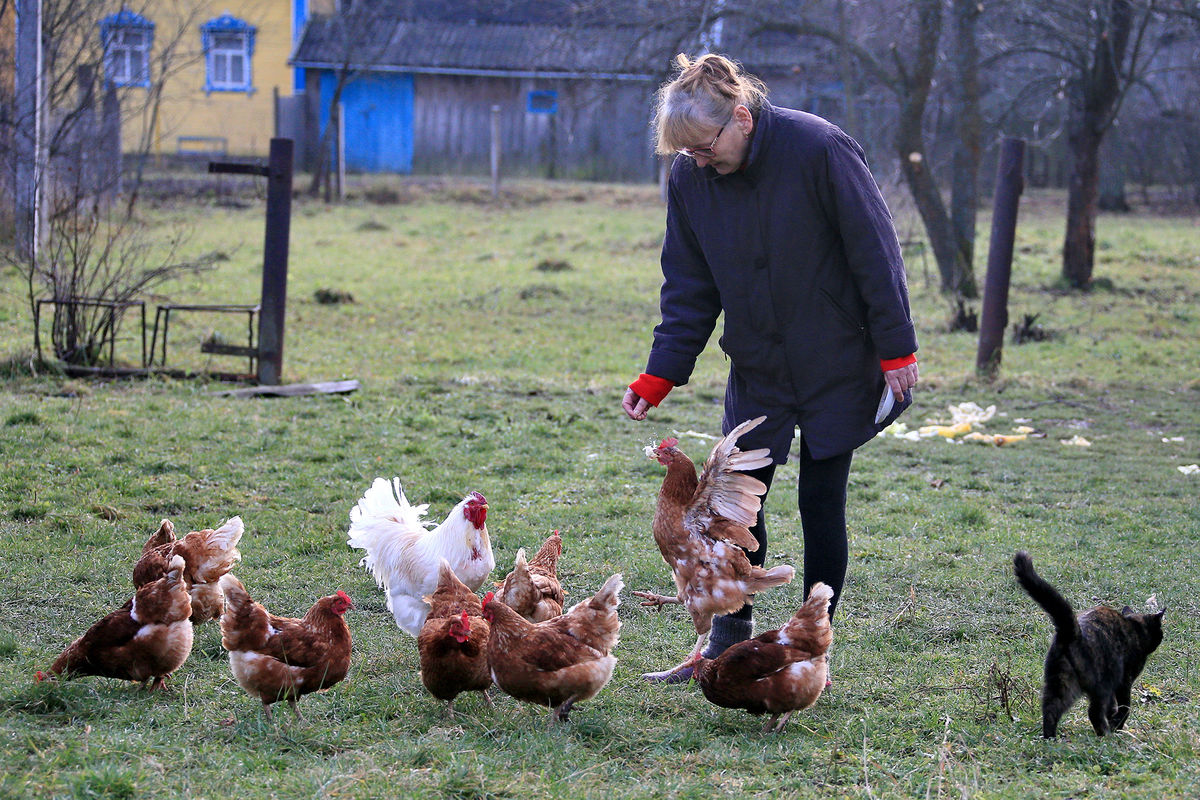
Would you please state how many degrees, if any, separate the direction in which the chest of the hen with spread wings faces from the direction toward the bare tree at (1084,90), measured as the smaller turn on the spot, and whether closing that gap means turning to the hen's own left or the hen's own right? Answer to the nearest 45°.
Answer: approximately 90° to the hen's own right

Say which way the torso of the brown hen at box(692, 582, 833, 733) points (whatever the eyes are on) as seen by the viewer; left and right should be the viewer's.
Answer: facing to the left of the viewer

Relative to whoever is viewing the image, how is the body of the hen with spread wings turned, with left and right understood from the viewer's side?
facing to the left of the viewer

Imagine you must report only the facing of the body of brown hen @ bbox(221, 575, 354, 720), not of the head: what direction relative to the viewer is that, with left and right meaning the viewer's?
facing to the right of the viewer

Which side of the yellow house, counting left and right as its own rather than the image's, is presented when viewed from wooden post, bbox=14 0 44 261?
front

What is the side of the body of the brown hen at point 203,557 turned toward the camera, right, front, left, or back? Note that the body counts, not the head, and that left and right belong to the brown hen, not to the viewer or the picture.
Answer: left

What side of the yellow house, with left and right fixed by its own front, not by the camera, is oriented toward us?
front

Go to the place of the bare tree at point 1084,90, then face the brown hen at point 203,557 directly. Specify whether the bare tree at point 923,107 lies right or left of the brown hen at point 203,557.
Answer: right

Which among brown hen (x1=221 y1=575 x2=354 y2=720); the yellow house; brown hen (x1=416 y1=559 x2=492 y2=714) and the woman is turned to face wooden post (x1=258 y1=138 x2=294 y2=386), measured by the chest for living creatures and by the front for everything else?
the yellow house

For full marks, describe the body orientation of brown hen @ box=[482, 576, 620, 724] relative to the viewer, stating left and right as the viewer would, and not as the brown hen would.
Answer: facing to the left of the viewer

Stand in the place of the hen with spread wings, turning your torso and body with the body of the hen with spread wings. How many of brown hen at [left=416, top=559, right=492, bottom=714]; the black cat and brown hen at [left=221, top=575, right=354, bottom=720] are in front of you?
2

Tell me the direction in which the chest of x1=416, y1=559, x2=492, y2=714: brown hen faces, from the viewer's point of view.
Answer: toward the camera

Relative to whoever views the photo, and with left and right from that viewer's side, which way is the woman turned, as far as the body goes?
facing the viewer and to the left of the viewer

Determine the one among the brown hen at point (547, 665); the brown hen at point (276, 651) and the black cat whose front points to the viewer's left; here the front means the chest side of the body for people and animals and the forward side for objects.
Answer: the brown hen at point (547, 665)
